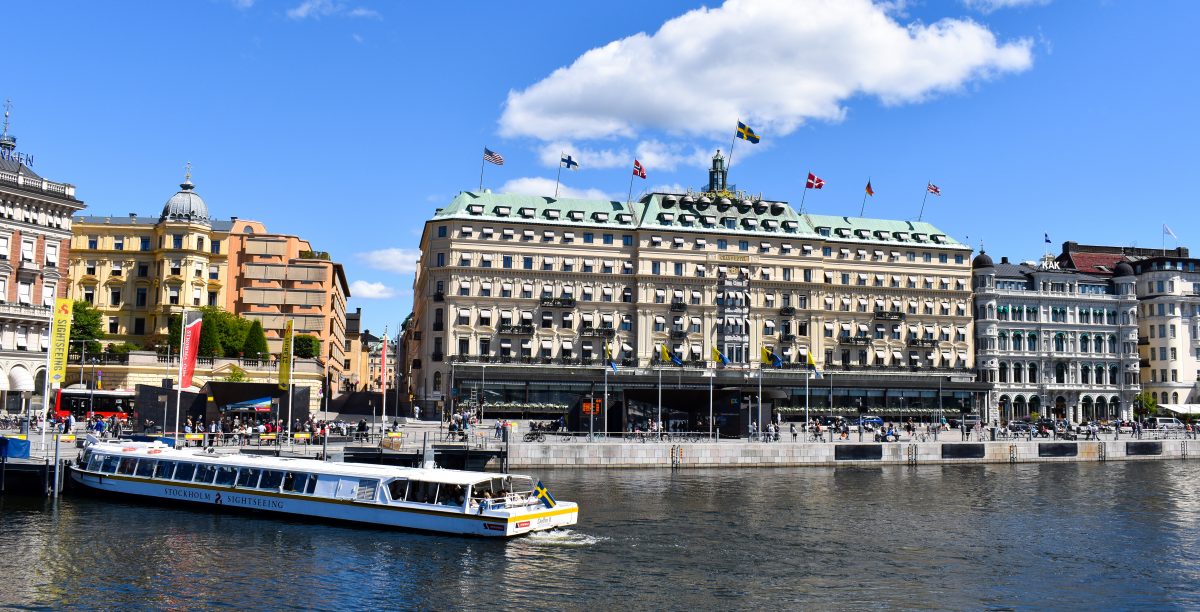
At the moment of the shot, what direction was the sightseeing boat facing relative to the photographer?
facing away from the viewer and to the left of the viewer
